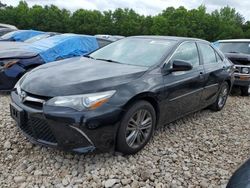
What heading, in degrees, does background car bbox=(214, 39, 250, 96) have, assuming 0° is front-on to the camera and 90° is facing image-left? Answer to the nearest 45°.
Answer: approximately 0°

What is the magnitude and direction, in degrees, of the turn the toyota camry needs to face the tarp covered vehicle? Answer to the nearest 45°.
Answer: approximately 90° to its right

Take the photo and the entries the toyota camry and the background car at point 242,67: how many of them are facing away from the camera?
0

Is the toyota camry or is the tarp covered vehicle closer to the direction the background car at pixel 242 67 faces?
the toyota camry

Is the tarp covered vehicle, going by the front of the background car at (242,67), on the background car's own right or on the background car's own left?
on the background car's own right

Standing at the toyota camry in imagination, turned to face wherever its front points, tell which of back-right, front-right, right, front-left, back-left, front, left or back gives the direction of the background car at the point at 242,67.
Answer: back

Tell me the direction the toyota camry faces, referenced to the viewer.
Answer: facing the viewer and to the left of the viewer
